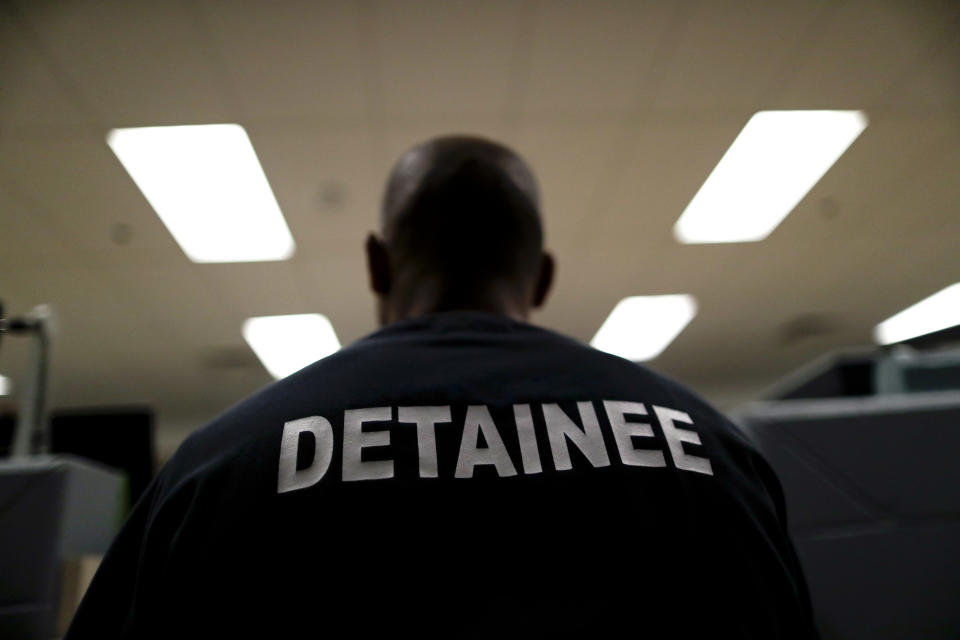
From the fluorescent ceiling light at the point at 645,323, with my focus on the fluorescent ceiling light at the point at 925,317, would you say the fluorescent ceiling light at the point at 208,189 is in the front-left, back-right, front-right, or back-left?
back-right

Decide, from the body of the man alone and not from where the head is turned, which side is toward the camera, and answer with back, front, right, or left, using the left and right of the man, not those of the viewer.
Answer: back

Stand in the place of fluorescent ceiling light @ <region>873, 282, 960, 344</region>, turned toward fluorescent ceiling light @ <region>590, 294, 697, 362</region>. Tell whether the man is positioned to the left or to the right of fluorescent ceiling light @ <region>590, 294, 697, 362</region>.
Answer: left

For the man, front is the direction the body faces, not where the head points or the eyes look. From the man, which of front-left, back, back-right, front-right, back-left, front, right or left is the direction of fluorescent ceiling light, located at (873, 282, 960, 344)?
front-right

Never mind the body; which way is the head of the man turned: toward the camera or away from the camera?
away from the camera

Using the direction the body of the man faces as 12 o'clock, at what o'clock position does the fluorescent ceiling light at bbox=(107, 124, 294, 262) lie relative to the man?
The fluorescent ceiling light is roughly at 11 o'clock from the man.

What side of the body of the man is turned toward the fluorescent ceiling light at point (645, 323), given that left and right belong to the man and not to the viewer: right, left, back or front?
front

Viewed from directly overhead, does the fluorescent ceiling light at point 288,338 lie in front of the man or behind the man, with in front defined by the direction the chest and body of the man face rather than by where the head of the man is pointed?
in front
